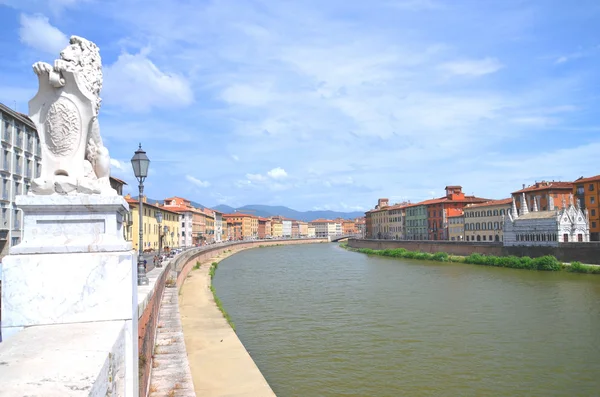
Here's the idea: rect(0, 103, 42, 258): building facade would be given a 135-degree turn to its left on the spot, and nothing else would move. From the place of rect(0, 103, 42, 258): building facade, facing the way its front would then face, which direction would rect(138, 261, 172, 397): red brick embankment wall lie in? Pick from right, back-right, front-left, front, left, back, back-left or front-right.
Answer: back

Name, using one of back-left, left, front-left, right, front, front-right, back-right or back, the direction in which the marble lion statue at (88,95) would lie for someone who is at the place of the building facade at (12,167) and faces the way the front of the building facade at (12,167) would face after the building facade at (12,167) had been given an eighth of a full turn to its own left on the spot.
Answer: right

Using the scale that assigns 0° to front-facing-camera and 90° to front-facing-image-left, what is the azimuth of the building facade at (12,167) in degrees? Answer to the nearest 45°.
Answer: approximately 315°
